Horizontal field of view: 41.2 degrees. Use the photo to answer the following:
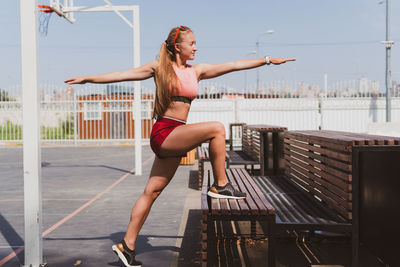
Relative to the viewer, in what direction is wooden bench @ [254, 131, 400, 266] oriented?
to the viewer's left

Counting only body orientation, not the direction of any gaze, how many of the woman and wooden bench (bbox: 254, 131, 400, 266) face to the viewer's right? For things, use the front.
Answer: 1

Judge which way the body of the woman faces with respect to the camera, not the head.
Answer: to the viewer's right

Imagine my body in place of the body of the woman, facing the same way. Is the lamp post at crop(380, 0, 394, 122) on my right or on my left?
on my left

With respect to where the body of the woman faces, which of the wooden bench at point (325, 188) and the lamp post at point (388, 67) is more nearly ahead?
the wooden bench

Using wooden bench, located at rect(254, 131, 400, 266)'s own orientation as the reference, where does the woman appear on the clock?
The woman is roughly at 11 o'clock from the wooden bench.

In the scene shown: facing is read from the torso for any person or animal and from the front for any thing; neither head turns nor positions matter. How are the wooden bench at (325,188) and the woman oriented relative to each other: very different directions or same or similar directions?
very different directions

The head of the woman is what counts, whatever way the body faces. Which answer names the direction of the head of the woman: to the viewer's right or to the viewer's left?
to the viewer's right

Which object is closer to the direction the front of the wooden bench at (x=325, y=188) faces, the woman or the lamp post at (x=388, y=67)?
the woman

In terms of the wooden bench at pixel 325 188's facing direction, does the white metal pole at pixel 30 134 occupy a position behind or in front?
in front

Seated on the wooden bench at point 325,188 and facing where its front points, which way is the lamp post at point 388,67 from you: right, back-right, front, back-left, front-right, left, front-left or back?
right

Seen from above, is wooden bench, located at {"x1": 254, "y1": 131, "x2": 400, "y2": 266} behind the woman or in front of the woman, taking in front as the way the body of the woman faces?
in front
